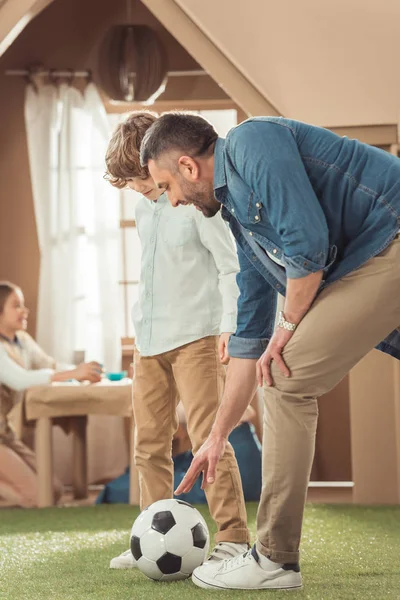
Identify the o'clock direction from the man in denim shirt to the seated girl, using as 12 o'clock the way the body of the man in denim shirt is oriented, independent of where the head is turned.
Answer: The seated girl is roughly at 2 o'clock from the man in denim shirt.

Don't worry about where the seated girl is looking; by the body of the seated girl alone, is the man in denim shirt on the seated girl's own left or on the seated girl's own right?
on the seated girl's own right

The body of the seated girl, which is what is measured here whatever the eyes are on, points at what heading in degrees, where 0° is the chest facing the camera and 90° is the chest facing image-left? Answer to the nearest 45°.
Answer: approximately 270°

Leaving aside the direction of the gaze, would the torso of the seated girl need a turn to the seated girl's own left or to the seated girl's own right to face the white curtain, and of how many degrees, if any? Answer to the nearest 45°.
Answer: approximately 90° to the seated girl's own left

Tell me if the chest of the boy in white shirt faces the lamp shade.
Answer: no

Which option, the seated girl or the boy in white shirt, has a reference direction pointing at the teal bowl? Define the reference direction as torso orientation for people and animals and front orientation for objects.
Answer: the seated girl

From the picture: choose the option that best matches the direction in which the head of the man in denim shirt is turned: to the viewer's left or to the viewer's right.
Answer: to the viewer's left

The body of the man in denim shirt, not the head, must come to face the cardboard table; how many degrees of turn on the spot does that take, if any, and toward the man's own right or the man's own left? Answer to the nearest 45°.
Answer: approximately 45° to the man's own right

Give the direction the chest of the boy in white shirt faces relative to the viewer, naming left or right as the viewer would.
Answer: facing the viewer and to the left of the viewer

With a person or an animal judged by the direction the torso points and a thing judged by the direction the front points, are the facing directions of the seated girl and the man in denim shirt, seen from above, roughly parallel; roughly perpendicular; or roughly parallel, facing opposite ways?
roughly parallel, facing opposite ways

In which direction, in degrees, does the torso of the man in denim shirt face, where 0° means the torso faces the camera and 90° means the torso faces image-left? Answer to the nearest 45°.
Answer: approximately 90°
